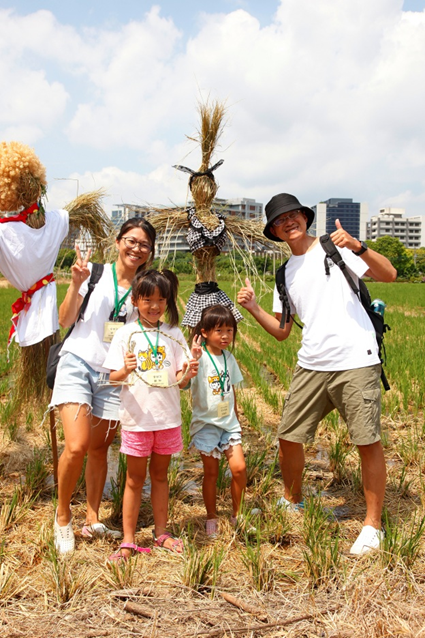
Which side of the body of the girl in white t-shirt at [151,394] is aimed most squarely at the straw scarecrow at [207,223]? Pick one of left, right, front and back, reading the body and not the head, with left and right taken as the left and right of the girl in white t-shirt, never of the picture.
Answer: back

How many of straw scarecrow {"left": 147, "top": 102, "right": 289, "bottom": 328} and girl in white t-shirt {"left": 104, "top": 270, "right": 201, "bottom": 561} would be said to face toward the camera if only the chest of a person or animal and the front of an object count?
2

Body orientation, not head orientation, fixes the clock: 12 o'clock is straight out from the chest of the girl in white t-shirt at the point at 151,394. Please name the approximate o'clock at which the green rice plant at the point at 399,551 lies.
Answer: The green rice plant is roughly at 10 o'clock from the girl in white t-shirt.

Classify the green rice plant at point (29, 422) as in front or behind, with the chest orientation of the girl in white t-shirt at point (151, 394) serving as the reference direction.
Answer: behind

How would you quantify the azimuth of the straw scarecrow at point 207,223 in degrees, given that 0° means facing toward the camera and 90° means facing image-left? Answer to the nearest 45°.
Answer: approximately 0°

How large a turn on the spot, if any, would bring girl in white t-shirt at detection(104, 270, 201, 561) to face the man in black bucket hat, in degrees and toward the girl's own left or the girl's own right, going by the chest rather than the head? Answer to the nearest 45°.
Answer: approximately 90° to the girl's own left

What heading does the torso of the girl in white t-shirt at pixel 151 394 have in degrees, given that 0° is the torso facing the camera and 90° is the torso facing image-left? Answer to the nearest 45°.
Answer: approximately 0°
